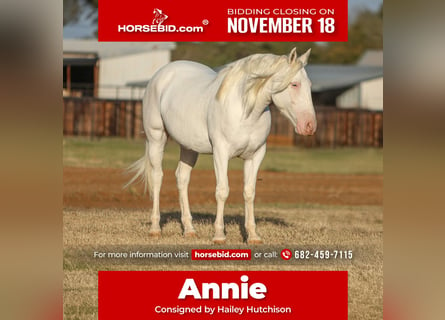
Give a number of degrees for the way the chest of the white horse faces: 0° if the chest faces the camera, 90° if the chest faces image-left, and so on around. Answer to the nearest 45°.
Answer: approximately 315°
